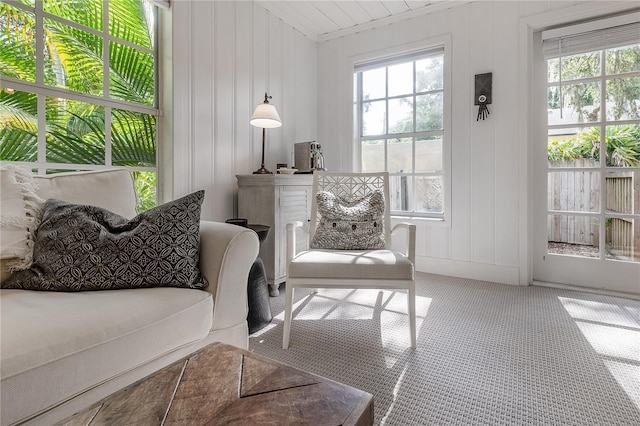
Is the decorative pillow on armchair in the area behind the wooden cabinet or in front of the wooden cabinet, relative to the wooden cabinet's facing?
in front

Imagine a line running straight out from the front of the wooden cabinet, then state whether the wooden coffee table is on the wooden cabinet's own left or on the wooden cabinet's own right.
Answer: on the wooden cabinet's own right

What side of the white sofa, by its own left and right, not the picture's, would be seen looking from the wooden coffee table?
front

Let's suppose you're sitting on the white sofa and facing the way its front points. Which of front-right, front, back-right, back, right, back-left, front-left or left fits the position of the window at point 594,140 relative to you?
front-left

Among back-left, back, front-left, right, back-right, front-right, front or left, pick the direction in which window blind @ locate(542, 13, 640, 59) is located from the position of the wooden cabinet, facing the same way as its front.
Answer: front-left

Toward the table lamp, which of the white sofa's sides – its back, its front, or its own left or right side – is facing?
left

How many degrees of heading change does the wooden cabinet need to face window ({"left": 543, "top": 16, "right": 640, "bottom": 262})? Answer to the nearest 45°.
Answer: approximately 45° to its left

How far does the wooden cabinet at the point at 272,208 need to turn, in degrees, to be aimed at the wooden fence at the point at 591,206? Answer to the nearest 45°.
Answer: approximately 45° to its left

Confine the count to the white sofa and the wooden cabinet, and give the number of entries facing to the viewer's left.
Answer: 0

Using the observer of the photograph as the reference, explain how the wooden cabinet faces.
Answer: facing the viewer and to the right of the viewer

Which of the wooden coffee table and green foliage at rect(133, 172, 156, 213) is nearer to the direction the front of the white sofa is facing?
the wooden coffee table
